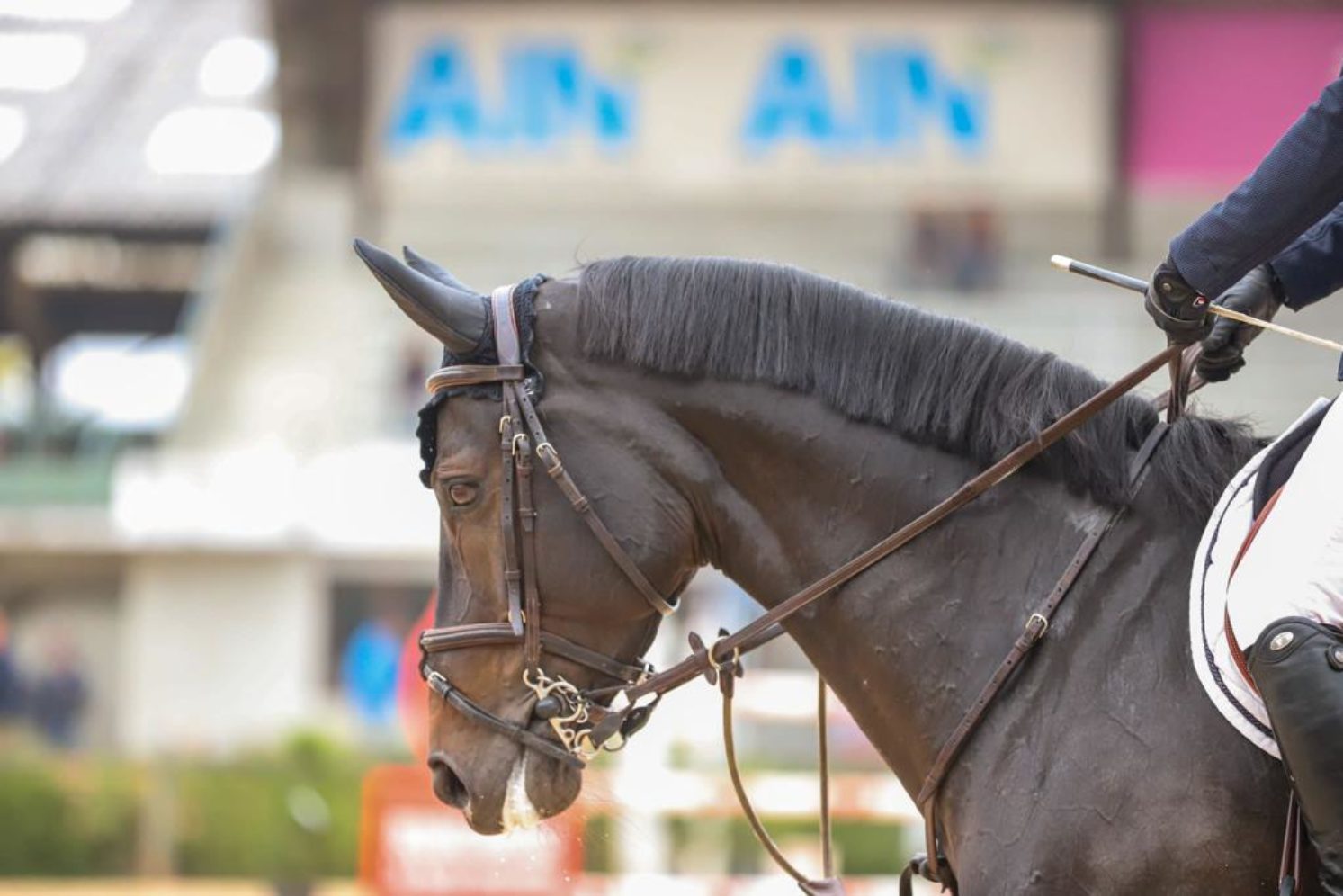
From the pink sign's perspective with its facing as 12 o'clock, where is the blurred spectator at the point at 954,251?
The blurred spectator is roughly at 2 o'clock from the pink sign.

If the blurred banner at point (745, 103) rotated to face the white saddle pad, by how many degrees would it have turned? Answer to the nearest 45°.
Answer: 0° — it already faces it

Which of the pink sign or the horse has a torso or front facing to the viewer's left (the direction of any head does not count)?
the horse

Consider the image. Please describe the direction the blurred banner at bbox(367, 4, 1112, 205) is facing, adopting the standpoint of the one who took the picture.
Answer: facing the viewer

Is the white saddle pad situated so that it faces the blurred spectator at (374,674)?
no

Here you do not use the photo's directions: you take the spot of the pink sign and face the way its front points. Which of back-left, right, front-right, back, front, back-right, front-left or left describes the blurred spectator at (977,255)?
front-right

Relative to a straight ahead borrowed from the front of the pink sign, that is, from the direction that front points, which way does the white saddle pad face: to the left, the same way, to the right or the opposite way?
to the right

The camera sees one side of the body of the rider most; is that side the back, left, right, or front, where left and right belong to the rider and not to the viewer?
left

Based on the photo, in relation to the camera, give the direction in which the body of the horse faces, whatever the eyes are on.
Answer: to the viewer's left

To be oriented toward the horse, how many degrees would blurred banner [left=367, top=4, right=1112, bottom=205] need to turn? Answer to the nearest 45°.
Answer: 0° — it already faces it

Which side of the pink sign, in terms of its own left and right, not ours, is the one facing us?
front

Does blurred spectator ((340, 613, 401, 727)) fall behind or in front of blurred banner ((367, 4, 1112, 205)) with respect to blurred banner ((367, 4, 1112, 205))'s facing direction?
in front

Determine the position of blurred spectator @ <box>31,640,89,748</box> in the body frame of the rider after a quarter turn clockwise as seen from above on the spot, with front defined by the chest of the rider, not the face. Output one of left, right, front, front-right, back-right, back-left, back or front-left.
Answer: front-left

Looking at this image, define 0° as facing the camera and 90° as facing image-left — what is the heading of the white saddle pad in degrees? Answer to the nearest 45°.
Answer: approximately 90°

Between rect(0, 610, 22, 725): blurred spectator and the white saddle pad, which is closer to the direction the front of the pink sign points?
the white saddle pad

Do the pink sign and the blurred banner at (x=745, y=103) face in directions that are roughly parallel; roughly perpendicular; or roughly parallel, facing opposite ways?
roughly parallel
